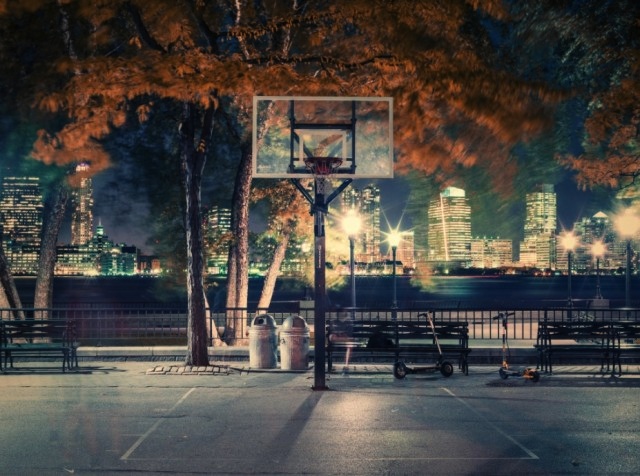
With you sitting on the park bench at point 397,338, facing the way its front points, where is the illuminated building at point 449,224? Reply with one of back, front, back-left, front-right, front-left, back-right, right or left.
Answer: back

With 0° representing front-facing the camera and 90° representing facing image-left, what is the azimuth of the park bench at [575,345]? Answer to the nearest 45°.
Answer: approximately 0°

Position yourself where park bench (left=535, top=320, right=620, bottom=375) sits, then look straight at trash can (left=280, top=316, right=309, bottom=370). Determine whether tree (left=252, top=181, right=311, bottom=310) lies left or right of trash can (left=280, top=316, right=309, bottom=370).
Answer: right

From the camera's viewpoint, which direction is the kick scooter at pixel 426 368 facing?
to the viewer's right

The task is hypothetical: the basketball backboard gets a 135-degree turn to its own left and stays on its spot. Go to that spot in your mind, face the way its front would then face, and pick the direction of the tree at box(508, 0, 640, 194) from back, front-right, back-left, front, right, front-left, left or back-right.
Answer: front

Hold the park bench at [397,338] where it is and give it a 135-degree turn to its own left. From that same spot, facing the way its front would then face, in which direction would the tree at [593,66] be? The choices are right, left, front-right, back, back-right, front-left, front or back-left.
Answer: front

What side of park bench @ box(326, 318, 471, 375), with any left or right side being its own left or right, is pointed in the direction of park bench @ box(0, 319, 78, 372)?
right

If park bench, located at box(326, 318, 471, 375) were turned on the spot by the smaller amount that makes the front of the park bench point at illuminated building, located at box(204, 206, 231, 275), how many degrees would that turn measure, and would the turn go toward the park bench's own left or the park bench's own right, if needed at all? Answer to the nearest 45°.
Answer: approximately 135° to the park bench's own right

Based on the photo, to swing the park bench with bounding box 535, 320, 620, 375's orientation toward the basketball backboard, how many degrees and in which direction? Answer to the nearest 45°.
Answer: approximately 45° to its right

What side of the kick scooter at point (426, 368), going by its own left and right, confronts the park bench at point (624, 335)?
front

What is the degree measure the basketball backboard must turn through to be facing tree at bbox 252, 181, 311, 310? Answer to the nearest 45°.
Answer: approximately 180°

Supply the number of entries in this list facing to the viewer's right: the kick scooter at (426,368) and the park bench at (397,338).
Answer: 1

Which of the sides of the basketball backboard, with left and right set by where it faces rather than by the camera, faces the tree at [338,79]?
back

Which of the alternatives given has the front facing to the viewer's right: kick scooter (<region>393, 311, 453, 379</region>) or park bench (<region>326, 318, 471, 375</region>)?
the kick scooter
